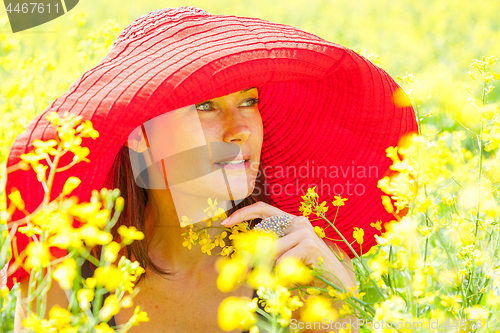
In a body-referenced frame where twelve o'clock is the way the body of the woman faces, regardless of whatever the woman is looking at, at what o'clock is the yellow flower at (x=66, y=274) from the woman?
The yellow flower is roughly at 2 o'clock from the woman.

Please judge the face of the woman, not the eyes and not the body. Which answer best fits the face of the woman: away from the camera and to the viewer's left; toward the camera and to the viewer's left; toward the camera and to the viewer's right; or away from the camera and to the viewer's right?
toward the camera and to the viewer's right

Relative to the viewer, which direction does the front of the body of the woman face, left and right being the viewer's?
facing the viewer and to the right of the viewer
